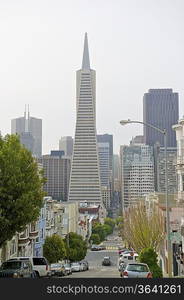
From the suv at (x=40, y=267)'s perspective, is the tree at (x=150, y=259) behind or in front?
behind

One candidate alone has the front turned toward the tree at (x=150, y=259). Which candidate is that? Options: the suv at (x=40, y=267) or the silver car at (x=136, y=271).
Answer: the silver car

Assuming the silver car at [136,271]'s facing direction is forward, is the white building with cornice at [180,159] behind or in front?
in front

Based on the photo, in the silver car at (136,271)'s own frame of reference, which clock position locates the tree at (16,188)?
The tree is roughly at 10 o'clock from the silver car.

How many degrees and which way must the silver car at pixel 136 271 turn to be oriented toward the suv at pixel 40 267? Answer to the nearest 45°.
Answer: approximately 45° to its left

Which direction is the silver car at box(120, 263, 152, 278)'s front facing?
away from the camera

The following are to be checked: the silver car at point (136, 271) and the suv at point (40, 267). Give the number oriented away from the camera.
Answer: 1

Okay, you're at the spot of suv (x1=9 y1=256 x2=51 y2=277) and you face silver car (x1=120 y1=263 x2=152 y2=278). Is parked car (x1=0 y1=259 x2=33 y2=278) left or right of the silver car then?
right
